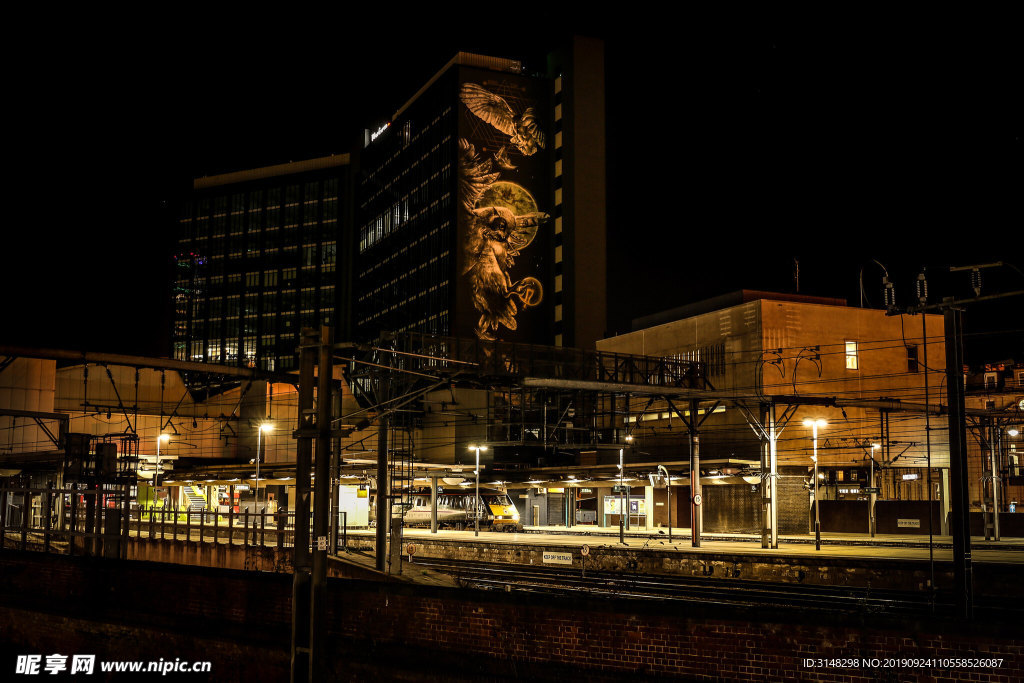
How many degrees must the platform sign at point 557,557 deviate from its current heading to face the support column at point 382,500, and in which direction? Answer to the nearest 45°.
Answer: approximately 90° to its right

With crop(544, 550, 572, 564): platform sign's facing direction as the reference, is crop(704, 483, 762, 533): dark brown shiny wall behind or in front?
behind

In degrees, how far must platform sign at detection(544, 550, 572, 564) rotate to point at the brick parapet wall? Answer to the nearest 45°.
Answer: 0° — it already faces it

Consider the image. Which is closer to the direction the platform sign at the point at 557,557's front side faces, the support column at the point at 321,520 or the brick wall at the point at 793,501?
the support column

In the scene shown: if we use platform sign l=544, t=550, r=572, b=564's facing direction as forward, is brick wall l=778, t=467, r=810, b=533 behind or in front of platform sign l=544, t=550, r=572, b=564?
behind

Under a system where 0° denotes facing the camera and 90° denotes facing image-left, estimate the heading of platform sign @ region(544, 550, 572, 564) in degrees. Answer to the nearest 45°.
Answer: approximately 0°

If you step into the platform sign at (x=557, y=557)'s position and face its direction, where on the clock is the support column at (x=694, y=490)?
The support column is roughly at 7 o'clock from the platform sign.

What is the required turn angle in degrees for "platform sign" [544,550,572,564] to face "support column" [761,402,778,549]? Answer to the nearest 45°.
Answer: approximately 135° to its left

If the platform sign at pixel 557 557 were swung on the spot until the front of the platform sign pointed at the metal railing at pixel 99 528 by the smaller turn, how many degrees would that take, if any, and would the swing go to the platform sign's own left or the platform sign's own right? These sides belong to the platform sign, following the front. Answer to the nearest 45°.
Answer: approximately 90° to the platform sign's own right
